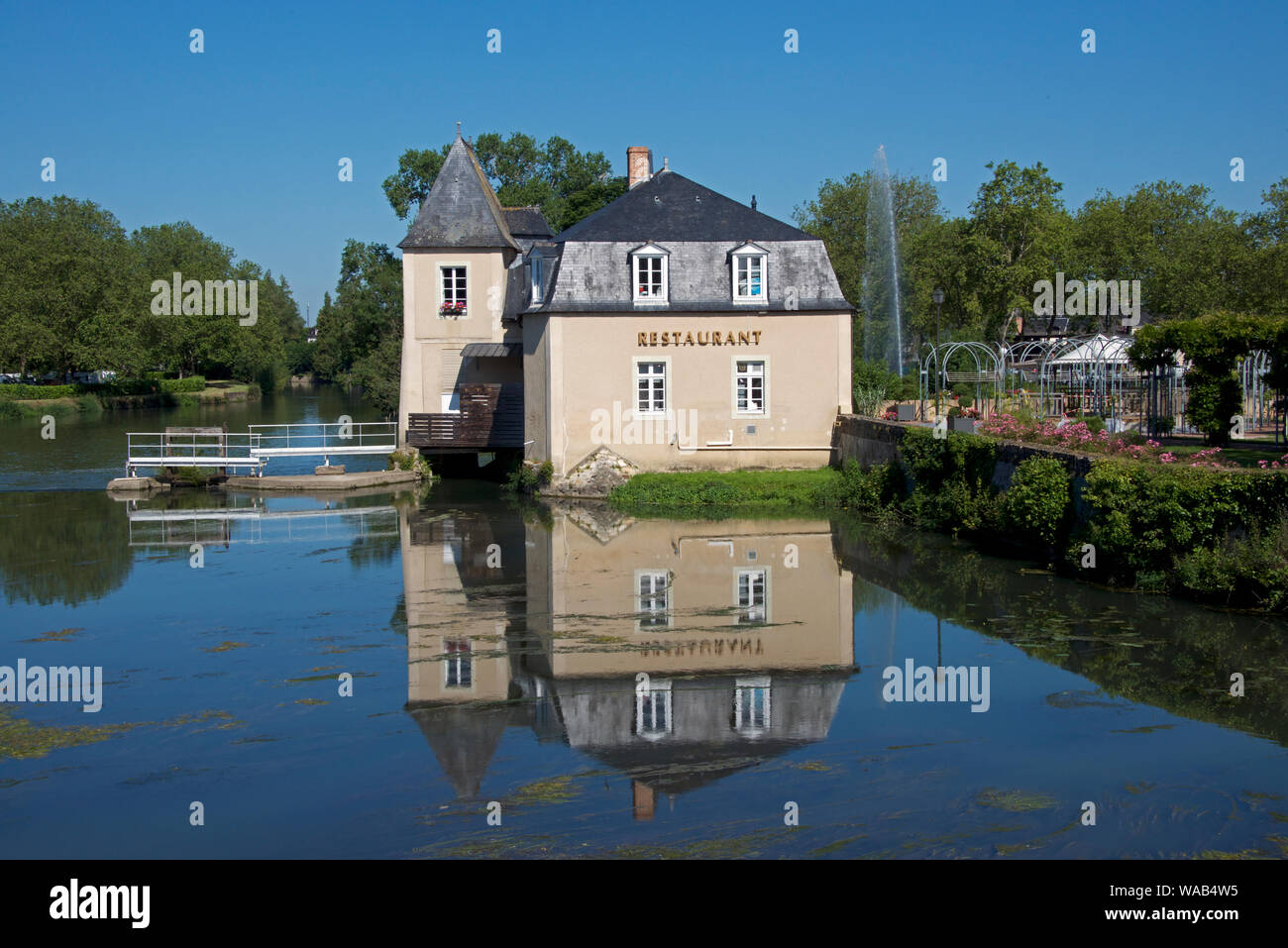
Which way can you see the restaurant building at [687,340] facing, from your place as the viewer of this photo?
facing the viewer

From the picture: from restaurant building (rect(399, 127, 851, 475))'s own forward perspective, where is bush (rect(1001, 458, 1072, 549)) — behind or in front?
in front

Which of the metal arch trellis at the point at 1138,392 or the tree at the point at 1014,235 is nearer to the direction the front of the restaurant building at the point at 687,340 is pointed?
the metal arch trellis

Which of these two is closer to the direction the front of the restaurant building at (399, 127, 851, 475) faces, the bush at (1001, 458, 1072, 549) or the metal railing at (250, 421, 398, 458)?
the bush

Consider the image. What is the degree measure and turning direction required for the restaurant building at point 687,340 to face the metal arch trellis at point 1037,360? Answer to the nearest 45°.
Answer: approximately 135° to its left

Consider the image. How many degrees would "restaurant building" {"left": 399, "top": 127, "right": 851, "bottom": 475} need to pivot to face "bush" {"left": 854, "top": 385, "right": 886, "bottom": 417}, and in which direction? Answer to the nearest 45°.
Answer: approximately 135° to its left

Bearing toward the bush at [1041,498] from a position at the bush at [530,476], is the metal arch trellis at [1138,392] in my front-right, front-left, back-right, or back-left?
front-left

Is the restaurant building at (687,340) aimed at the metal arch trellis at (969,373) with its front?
no

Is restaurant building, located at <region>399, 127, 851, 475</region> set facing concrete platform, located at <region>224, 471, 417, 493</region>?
no

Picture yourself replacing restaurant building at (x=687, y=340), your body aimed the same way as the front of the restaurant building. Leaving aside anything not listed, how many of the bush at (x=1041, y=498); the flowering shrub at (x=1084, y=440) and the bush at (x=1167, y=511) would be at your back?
0

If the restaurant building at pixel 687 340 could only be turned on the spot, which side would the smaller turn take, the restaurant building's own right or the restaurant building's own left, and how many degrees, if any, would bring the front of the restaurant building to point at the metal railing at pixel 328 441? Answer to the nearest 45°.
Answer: approximately 135° to the restaurant building's own right

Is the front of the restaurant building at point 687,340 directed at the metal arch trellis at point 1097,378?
no

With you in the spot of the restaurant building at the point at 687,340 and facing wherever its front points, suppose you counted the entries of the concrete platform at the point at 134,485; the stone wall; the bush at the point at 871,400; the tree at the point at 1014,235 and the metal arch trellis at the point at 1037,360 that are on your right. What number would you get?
1

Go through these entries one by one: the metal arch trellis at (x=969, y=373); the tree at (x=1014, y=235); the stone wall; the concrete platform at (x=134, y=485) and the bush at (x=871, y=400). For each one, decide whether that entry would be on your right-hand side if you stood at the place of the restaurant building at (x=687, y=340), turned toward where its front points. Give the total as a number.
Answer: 1

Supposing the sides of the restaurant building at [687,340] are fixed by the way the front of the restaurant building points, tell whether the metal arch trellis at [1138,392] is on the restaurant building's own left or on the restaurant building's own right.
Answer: on the restaurant building's own left
